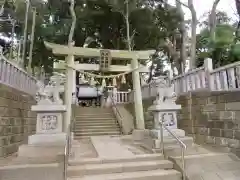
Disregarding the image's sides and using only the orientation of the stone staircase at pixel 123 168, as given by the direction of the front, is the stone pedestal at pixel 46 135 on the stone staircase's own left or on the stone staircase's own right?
on the stone staircase's own right

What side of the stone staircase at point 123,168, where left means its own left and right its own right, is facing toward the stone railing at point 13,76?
right

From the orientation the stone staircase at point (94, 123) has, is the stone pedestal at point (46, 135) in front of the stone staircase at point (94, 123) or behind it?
in front

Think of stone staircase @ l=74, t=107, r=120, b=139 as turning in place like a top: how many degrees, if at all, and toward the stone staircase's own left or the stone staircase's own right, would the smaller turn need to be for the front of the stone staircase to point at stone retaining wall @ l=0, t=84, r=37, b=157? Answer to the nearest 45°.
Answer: approximately 45° to the stone staircase's own right

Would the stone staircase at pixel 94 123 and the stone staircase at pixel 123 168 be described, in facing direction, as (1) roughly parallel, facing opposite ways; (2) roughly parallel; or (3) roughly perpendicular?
roughly parallel

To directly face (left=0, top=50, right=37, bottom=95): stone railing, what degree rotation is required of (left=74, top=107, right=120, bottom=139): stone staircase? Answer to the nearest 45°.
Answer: approximately 45° to its right

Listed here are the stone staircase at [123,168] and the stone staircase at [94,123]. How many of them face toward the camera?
2

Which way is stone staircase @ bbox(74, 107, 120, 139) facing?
toward the camera

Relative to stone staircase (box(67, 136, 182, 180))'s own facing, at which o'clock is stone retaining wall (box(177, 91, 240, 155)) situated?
The stone retaining wall is roughly at 8 o'clock from the stone staircase.

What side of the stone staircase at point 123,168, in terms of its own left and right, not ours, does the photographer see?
front

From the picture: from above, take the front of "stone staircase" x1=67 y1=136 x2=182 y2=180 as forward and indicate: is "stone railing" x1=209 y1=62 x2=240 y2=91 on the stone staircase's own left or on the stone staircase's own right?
on the stone staircase's own left

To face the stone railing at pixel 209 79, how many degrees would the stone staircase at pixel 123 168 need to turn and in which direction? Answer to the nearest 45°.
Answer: approximately 135° to its left
